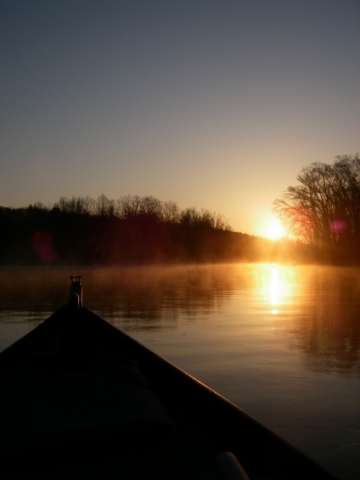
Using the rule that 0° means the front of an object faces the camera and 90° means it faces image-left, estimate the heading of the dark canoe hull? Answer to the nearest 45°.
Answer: approximately 180°
